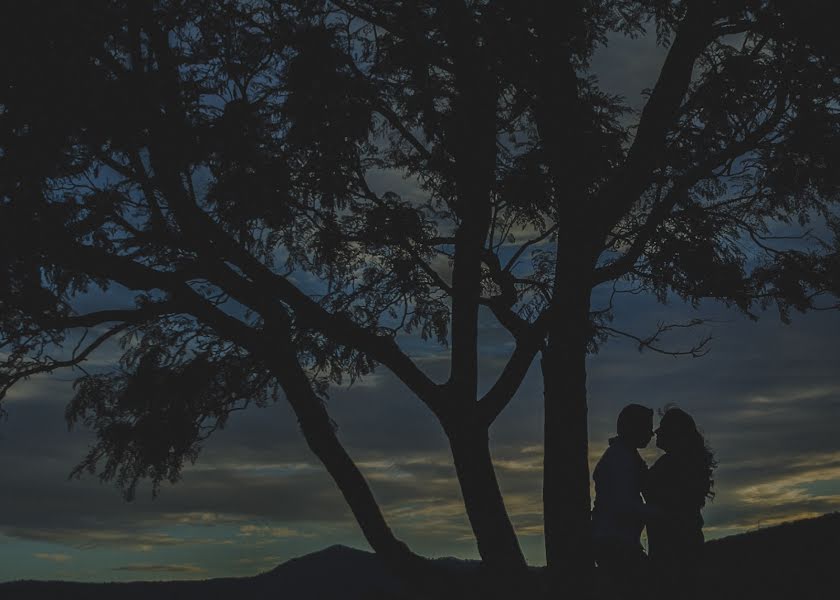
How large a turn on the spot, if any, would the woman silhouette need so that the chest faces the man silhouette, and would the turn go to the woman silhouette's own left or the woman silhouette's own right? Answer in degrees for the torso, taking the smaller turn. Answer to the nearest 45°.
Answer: approximately 45° to the woman silhouette's own left

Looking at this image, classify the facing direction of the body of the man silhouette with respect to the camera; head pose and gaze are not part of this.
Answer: to the viewer's right

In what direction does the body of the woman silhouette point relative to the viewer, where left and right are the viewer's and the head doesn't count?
facing to the left of the viewer

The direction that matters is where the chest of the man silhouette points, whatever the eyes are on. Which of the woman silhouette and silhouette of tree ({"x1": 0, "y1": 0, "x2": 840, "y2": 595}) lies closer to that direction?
the woman silhouette

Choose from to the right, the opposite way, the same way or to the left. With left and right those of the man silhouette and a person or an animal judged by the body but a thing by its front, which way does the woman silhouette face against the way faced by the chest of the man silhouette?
the opposite way

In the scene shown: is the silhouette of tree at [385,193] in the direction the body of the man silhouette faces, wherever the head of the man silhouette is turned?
no

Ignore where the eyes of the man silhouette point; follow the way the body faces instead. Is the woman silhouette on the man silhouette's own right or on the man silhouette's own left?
on the man silhouette's own left

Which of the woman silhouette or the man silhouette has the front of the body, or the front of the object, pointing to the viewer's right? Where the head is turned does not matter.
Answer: the man silhouette

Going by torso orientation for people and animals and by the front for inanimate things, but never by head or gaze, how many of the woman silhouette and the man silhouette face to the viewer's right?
1
